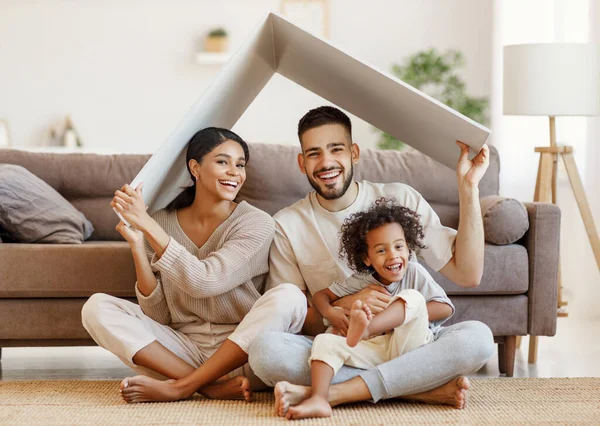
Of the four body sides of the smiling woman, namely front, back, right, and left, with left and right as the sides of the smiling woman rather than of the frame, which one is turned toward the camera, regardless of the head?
front

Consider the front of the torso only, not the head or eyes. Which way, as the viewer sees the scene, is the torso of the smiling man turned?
toward the camera

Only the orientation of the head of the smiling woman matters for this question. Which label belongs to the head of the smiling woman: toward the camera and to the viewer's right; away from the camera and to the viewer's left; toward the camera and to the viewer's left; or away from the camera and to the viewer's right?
toward the camera and to the viewer's right

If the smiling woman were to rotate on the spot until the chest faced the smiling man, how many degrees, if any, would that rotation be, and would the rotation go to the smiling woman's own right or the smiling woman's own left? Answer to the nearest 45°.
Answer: approximately 90° to the smiling woman's own left

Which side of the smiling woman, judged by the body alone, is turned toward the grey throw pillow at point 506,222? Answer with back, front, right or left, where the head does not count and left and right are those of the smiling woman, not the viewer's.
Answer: left

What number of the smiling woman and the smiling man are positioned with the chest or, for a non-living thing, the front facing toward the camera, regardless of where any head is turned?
2

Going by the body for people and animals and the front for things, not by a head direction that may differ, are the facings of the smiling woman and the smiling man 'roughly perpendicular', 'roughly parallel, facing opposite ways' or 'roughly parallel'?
roughly parallel

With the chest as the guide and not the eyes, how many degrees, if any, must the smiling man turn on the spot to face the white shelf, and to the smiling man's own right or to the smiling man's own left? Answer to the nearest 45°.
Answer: approximately 180°

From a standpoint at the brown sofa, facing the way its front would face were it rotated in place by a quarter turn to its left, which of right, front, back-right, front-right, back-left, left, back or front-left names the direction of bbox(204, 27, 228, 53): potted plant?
left

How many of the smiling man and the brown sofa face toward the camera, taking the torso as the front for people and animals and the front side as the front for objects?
2

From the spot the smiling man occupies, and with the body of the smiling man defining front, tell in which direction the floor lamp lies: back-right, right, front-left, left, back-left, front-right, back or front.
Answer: back-left

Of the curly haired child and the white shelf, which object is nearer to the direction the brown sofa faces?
the curly haired child

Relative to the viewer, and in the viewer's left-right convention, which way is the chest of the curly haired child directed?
facing the viewer and to the left of the viewer

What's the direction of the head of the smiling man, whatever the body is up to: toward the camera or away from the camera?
toward the camera

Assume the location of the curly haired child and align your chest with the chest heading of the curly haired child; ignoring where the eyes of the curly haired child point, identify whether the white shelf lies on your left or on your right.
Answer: on your right
